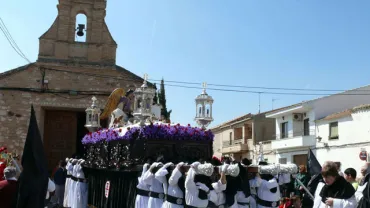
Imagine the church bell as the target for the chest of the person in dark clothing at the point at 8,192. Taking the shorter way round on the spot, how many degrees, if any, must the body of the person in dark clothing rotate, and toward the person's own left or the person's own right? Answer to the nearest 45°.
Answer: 0° — they already face it

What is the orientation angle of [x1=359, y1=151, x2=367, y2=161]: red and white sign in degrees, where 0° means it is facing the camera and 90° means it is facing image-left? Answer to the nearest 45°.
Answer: approximately 0°

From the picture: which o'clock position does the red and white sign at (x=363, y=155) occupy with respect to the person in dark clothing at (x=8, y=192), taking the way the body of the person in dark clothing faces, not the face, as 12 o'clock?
The red and white sign is roughly at 2 o'clock from the person in dark clothing.

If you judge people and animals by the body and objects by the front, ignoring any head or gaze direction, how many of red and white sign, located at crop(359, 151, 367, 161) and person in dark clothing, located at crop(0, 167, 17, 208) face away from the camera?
1

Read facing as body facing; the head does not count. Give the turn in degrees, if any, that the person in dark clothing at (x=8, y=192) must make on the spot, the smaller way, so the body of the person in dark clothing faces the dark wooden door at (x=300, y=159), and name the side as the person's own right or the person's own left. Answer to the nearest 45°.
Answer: approximately 45° to the person's own right

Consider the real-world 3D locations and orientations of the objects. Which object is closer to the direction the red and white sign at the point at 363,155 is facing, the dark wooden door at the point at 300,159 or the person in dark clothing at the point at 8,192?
the person in dark clothing

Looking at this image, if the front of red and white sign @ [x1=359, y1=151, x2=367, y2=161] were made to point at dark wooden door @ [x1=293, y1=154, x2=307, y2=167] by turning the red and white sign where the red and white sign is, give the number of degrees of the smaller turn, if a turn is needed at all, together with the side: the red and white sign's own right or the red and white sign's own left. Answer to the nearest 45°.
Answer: approximately 135° to the red and white sign's own right

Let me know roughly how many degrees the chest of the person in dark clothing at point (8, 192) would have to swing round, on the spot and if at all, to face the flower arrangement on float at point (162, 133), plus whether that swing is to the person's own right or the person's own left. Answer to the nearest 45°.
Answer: approximately 45° to the person's own right
